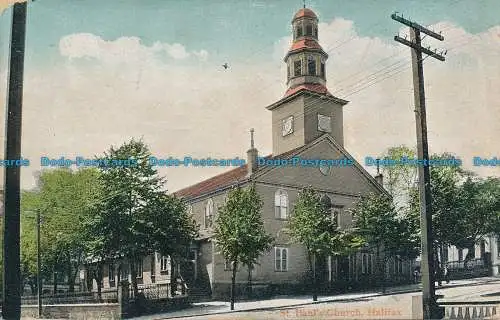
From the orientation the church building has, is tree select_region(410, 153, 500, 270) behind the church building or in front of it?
in front

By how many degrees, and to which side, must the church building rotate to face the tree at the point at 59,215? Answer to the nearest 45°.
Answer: approximately 135° to its right

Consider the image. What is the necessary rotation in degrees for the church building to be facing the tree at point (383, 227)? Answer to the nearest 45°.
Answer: approximately 45° to its left

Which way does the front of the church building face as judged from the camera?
facing the viewer and to the right of the viewer

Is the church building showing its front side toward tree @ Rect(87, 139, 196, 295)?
no

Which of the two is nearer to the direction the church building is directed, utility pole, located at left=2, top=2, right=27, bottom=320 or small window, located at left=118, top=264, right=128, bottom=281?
the utility pole

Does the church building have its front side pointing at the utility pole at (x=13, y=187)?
no

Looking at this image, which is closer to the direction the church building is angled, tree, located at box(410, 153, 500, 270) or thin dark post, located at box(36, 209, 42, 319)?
the tree

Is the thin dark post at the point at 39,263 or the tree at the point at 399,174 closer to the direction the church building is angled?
the tree

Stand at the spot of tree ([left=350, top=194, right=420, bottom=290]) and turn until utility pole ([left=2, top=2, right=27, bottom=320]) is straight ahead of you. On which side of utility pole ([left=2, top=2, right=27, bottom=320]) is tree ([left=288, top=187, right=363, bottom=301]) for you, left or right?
right
